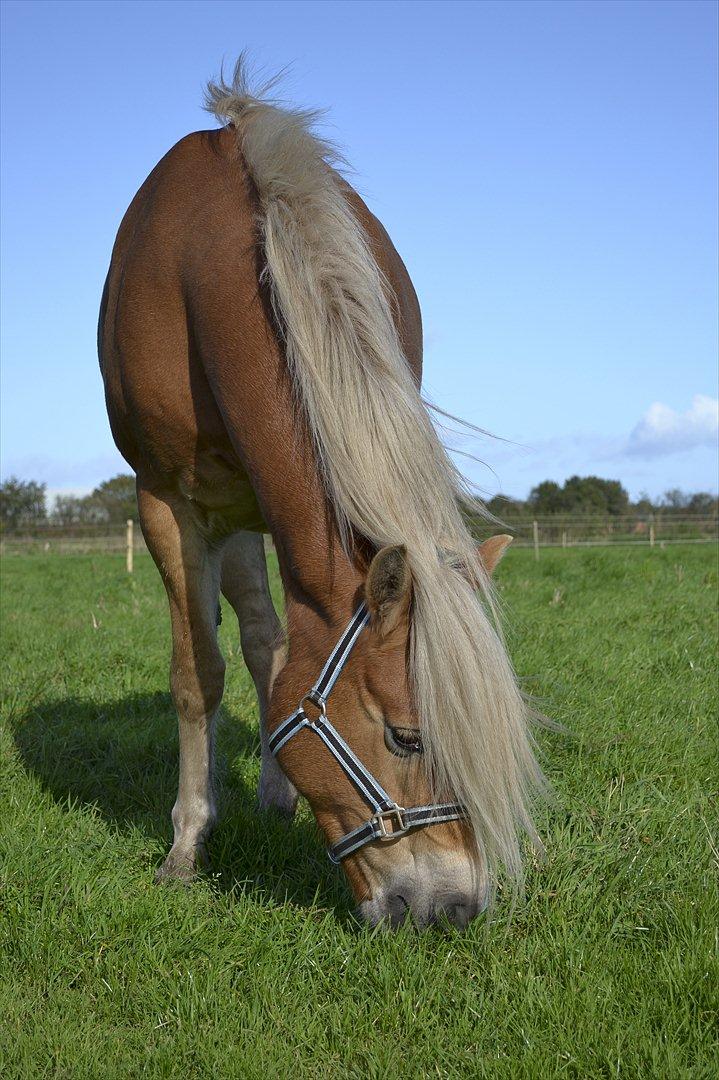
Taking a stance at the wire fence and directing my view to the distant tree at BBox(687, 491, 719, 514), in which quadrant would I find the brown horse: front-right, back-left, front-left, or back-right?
back-right

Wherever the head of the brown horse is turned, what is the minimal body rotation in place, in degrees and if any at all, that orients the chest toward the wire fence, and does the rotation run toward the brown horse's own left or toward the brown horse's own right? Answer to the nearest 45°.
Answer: approximately 180°

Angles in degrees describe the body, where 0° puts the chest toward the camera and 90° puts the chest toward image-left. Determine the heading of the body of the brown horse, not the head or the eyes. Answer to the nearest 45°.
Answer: approximately 0°

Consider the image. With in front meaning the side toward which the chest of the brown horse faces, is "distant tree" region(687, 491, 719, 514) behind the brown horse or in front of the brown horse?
behind

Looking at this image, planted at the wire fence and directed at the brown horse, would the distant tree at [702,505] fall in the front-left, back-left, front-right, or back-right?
back-left
